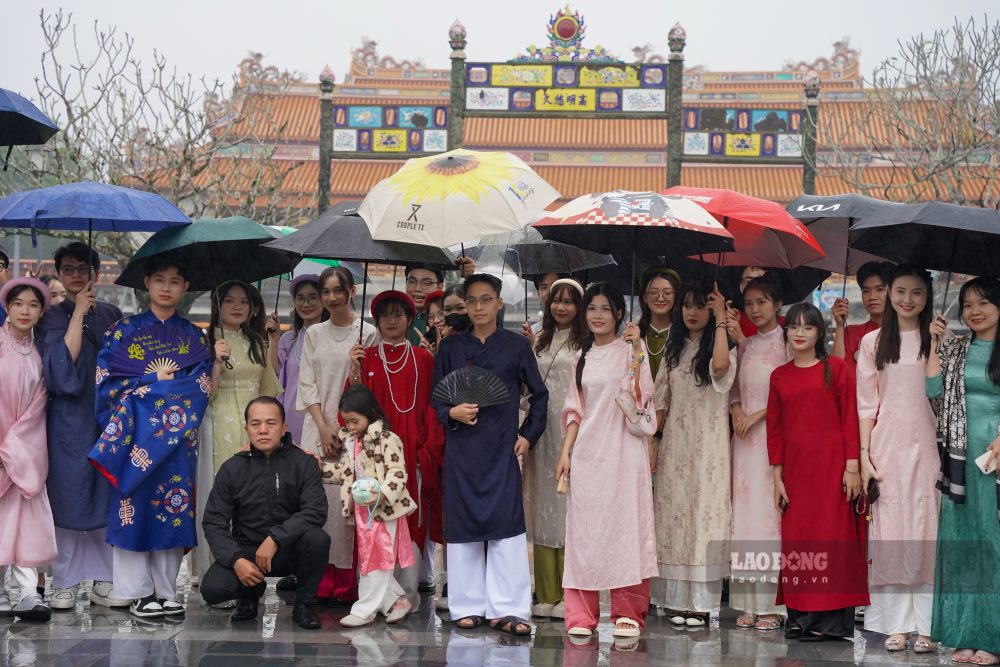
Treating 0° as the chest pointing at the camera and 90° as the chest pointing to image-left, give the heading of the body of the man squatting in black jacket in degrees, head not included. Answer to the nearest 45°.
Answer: approximately 0°

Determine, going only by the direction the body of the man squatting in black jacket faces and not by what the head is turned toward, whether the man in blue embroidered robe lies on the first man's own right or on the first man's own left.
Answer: on the first man's own right

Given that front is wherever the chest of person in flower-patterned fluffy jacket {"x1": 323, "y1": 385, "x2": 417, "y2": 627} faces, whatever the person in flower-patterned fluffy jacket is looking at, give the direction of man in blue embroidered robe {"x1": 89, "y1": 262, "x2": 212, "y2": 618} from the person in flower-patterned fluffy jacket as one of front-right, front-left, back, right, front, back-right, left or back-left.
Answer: front-right

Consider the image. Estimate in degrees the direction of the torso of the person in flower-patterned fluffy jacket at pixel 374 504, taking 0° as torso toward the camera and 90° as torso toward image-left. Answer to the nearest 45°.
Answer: approximately 45°
